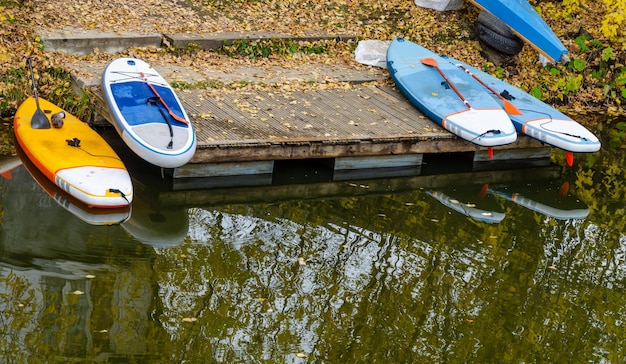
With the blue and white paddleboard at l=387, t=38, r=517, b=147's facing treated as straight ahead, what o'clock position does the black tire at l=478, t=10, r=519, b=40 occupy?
The black tire is roughly at 2 o'clock from the blue and white paddleboard.

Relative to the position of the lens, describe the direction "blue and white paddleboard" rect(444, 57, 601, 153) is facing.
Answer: facing away from the viewer and to the left of the viewer

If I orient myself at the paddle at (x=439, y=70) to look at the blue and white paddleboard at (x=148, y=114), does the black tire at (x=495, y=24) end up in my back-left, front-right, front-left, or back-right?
back-right

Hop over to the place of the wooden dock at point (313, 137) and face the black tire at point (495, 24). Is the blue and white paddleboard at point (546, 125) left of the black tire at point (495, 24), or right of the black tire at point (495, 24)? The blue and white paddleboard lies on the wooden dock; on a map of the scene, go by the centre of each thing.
right

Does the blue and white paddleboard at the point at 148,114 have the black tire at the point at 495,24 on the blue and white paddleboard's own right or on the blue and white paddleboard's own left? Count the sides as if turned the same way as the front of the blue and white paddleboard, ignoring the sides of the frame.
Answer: on the blue and white paddleboard's own right

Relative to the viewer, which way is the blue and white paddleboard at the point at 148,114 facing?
away from the camera

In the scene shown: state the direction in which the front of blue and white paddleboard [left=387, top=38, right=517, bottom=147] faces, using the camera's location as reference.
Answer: facing away from the viewer and to the left of the viewer

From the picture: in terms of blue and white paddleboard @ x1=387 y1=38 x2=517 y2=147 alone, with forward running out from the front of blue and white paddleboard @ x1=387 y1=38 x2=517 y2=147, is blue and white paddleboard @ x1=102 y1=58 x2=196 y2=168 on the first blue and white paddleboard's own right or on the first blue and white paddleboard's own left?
on the first blue and white paddleboard's own left

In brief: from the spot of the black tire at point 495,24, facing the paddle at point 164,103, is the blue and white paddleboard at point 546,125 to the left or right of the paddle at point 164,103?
left
